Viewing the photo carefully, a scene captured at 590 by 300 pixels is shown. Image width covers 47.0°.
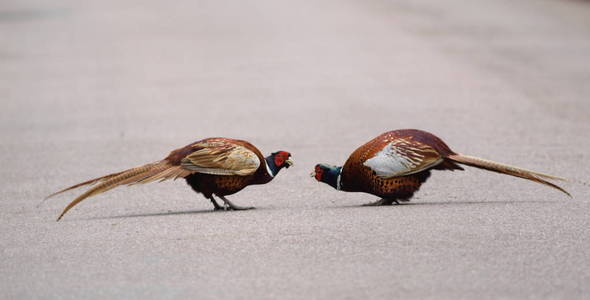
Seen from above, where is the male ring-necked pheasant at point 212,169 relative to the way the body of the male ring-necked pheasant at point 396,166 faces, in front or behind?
in front

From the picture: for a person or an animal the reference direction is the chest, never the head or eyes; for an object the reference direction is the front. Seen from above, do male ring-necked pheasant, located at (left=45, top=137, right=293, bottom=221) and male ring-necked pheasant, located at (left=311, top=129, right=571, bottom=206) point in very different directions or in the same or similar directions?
very different directions

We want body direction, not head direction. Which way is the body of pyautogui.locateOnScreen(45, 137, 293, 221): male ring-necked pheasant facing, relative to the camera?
to the viewer's right

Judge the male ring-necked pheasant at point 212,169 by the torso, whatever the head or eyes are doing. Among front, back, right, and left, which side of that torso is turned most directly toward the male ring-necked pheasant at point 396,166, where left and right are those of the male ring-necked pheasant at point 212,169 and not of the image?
front

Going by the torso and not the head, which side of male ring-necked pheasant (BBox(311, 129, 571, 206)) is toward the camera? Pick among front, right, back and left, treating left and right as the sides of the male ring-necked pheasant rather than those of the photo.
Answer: left

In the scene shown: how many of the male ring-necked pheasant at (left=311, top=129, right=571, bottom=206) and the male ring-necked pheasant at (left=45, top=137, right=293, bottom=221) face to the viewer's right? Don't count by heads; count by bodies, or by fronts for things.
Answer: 1

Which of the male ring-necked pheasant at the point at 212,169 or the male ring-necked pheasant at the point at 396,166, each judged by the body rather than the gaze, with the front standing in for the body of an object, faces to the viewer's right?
the male ring-necked pheasant at the point at 212,169
